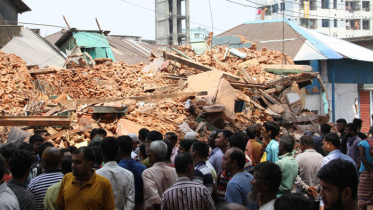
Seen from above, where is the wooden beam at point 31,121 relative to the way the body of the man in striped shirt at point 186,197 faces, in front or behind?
in front

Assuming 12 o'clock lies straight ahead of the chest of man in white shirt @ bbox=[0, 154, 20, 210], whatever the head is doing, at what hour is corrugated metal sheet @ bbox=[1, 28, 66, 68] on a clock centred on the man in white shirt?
The corrugated metal sheet is roughly at 12 o'clock from the man in white shirt.

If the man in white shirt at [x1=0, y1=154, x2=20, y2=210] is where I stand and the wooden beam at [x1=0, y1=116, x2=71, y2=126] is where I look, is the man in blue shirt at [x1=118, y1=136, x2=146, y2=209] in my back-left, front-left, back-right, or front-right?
front-right

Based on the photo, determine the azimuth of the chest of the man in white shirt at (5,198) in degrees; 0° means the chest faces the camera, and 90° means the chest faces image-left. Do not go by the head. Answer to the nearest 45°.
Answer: approximately 180°

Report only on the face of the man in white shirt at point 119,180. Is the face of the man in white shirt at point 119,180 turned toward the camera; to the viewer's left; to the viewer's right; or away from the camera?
away from the camera

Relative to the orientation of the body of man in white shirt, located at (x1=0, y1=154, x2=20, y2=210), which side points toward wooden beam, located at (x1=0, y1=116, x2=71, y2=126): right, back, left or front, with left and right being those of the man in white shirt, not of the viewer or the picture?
front

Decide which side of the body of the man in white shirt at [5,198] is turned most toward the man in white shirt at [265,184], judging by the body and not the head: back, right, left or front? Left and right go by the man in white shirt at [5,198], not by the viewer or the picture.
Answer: right

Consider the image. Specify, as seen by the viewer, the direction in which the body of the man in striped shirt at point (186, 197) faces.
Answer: away from the camera

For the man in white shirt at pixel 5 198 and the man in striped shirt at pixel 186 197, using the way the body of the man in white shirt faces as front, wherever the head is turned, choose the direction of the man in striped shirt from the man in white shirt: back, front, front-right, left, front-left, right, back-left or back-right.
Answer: right

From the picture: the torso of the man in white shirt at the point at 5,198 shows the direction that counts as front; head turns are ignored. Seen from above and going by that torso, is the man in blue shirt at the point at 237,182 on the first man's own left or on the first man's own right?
on the first man's own right
